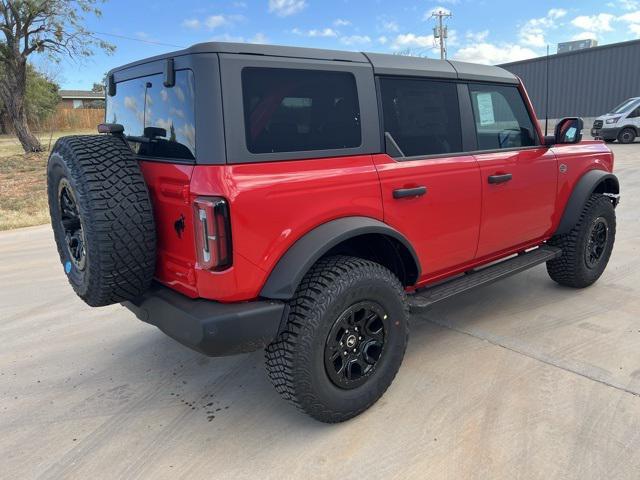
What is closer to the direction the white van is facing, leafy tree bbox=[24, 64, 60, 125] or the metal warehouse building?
the leafy tree

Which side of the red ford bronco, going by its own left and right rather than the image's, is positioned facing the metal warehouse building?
front

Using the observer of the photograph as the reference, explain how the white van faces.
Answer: facing the viewer and to the left of the viewer

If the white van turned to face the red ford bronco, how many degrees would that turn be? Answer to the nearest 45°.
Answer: approximately 45° to its left

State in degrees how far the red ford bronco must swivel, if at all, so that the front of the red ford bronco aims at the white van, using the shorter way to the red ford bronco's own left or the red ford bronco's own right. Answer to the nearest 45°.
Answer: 0° — it already faces it

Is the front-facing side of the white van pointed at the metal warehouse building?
no

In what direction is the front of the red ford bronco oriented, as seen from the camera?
facing away from the viewer and to the right of the viewer

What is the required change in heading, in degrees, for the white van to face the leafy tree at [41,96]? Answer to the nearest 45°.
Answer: approximately 45° to its right

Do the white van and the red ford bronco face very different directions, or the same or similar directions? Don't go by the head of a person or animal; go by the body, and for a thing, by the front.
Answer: very different directions

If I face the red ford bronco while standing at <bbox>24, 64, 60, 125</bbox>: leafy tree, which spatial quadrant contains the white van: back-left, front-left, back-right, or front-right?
front-left

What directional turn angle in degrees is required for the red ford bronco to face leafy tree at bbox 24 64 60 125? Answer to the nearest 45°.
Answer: approximately 90° to its left
